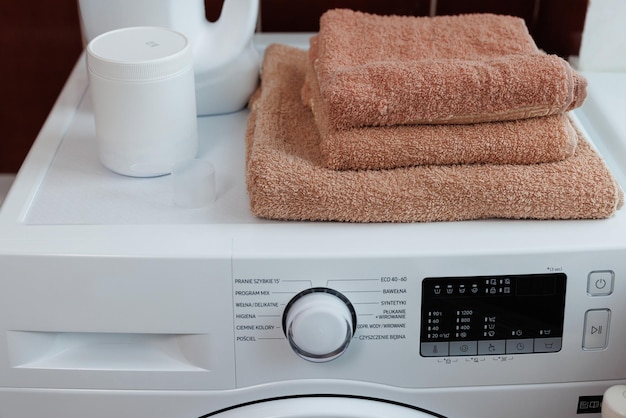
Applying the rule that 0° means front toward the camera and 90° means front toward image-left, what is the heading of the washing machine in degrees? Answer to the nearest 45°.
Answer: approximately 0°
